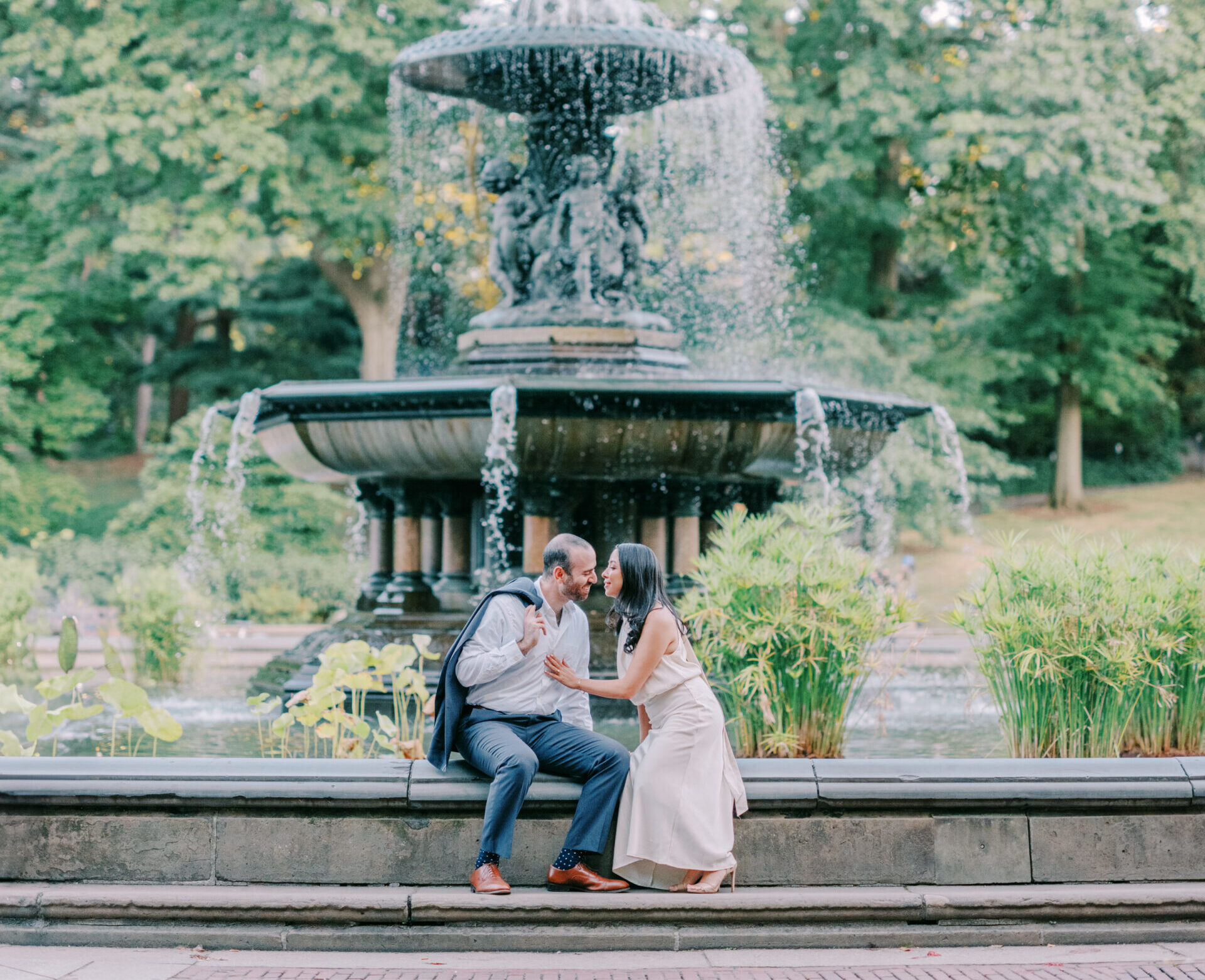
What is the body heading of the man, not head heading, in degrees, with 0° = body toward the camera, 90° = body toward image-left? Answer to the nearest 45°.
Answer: approximately 315°

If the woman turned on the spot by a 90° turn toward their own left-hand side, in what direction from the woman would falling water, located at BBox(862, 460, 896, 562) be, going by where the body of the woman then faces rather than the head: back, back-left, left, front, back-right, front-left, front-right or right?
back

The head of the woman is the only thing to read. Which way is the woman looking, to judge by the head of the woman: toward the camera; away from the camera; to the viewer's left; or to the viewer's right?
to the viewer's left

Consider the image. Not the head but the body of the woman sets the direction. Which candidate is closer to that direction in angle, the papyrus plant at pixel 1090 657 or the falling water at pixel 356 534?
the falling water

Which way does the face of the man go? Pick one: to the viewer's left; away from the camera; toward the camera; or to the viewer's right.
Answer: to the viewer's right

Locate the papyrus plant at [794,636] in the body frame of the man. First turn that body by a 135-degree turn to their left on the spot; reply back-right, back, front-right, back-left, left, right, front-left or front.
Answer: front-right

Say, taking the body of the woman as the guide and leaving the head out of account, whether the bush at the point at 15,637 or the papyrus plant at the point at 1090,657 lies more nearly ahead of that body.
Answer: the bush

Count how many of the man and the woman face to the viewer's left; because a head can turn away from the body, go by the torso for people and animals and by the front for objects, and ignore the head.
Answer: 1

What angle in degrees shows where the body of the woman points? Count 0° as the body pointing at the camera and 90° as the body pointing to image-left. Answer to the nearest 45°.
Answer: approximately 90°

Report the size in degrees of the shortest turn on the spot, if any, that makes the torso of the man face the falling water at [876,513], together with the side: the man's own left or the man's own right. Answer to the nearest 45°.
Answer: approximately 135° to the man's own left

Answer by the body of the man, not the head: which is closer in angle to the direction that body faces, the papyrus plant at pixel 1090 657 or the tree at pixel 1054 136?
the papyrus plant
